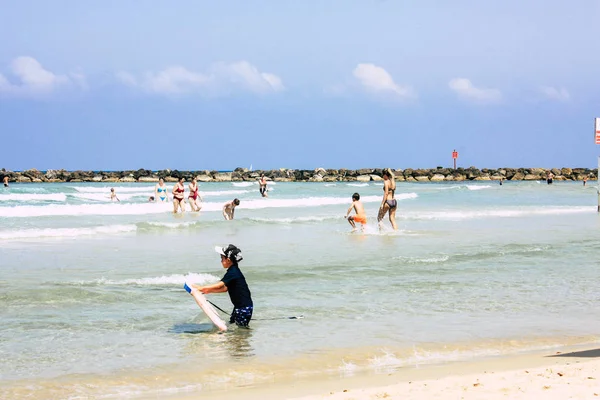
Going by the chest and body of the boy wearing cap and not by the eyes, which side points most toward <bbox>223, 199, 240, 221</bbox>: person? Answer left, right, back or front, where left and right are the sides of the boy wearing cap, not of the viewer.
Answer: right

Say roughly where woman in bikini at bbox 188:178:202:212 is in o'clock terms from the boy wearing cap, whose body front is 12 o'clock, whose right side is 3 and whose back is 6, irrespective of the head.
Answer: The woman in bikini is roughly at 3 o'clock from the boy wearing cap.

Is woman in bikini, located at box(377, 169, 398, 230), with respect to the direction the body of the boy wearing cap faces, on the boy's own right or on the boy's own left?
on the boy's own right

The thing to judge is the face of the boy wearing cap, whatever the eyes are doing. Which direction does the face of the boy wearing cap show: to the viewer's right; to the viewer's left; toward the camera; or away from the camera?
to the viewer's left

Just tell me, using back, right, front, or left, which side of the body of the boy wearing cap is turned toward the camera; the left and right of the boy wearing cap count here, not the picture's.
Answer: left
